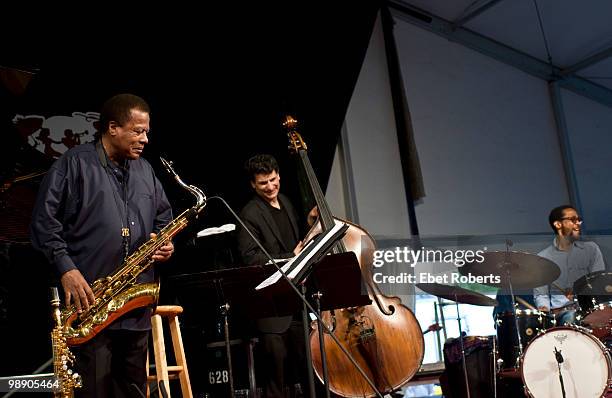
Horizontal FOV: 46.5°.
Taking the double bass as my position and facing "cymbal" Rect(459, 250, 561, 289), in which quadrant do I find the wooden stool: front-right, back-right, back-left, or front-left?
back-left

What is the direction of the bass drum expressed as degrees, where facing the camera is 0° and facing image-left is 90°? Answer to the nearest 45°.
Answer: approximately 0°

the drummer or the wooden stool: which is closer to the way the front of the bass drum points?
the wooden stool

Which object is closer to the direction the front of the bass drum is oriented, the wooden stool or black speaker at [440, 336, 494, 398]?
the wooden stool

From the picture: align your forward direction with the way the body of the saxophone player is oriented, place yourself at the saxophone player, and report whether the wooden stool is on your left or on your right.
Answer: on your left

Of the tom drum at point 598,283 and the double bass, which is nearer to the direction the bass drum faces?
the double bass

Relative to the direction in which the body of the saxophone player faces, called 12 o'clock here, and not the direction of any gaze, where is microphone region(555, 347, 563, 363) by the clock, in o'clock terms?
The microphone is roughly at 10 o'clock from the saxophone player.
